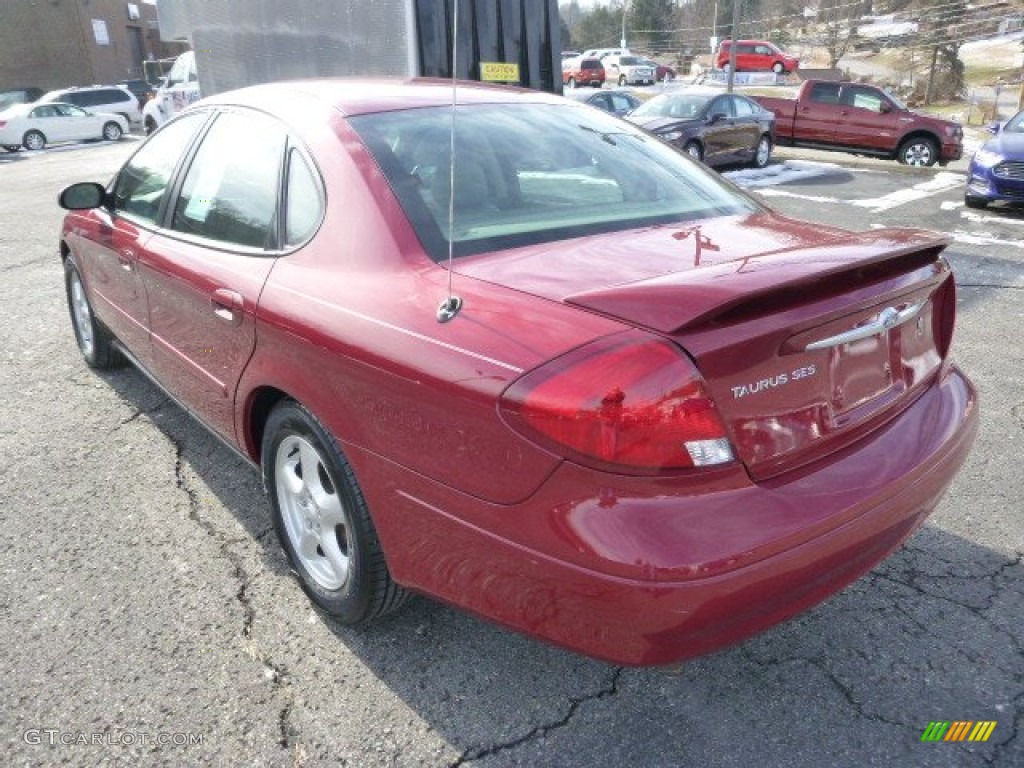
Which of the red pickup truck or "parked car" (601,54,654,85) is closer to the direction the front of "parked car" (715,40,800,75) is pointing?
the red pickup truck

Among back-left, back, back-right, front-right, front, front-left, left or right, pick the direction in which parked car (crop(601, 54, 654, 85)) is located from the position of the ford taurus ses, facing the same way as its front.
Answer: front-right

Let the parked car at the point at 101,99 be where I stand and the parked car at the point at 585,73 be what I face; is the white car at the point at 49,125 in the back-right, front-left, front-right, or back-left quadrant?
back-right

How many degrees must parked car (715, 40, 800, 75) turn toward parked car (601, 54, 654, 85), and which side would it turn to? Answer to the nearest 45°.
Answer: approximately 180°

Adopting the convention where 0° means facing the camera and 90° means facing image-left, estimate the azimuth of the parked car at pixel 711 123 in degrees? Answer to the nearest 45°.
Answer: approximately 45°

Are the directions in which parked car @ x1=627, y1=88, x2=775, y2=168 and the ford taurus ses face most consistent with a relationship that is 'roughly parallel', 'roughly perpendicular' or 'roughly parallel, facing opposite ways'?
roughly perpendicular

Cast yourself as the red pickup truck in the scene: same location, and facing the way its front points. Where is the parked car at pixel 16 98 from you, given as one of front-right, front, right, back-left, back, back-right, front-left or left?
back

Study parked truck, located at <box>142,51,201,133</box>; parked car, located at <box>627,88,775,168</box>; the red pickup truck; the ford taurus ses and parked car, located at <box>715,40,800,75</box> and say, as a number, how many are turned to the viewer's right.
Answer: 2

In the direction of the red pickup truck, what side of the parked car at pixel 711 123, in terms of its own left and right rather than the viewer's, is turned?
back

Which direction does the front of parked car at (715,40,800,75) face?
to the viewer's right

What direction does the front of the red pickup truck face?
to the viewer's right

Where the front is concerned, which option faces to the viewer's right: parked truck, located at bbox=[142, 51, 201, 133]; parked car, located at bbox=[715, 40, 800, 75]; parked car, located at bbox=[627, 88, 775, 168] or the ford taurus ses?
parked car, located at bbox=[715, 40, 800, 75]

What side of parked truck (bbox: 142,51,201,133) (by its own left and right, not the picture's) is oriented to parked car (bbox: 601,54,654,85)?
back
